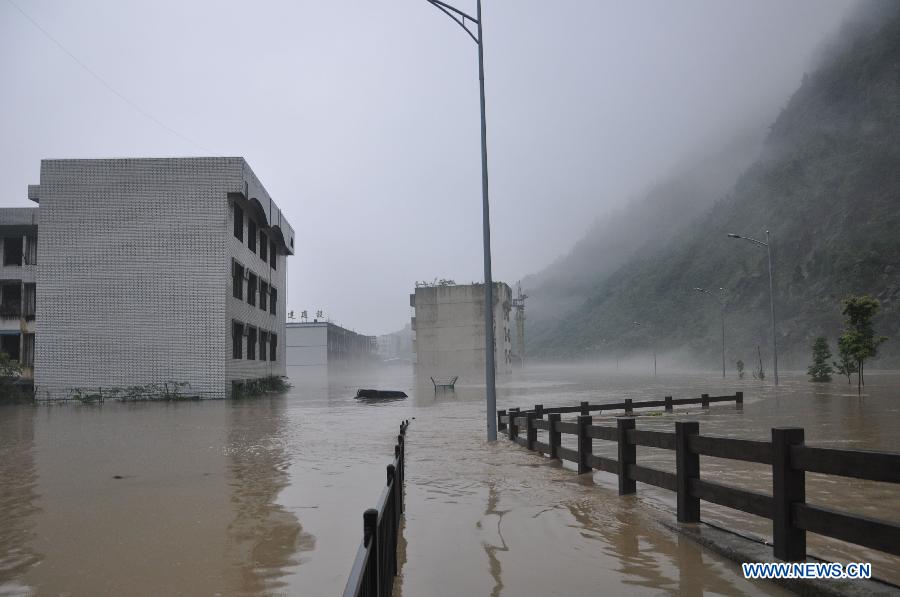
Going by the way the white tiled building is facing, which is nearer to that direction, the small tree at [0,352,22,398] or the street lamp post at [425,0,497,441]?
the street lamp post

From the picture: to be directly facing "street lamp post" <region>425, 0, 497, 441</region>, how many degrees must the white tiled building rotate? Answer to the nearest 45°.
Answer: approximately 90° to its right

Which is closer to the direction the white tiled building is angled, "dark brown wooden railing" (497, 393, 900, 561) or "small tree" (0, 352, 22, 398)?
the dark brown wooden railing

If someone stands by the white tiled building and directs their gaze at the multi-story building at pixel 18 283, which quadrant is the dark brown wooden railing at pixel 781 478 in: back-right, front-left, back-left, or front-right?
back-left

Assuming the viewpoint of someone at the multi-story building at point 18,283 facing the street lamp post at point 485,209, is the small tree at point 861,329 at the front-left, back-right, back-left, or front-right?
front-left

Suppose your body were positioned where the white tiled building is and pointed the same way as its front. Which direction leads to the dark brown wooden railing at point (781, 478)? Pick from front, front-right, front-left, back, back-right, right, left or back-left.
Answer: right

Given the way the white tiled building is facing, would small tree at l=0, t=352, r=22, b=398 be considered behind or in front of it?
behind

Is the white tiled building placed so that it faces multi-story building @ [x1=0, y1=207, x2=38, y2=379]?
no

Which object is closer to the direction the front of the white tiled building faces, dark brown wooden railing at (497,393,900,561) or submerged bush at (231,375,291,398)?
the submerged bush

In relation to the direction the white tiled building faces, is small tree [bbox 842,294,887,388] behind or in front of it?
in front

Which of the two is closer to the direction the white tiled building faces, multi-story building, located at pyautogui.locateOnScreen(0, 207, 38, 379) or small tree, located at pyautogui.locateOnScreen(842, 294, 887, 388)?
the small tree

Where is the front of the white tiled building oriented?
to the viewer's right
